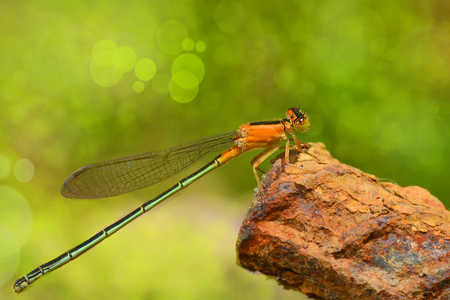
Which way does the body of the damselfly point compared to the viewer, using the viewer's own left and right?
facing to the right of the viewer
